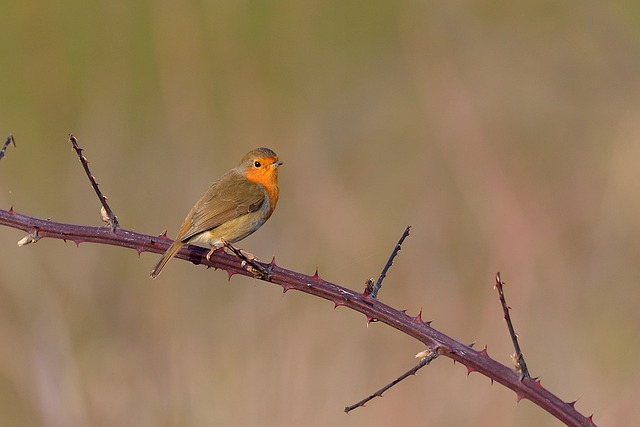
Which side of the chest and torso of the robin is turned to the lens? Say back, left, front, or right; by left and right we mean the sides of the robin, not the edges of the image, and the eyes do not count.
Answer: right
